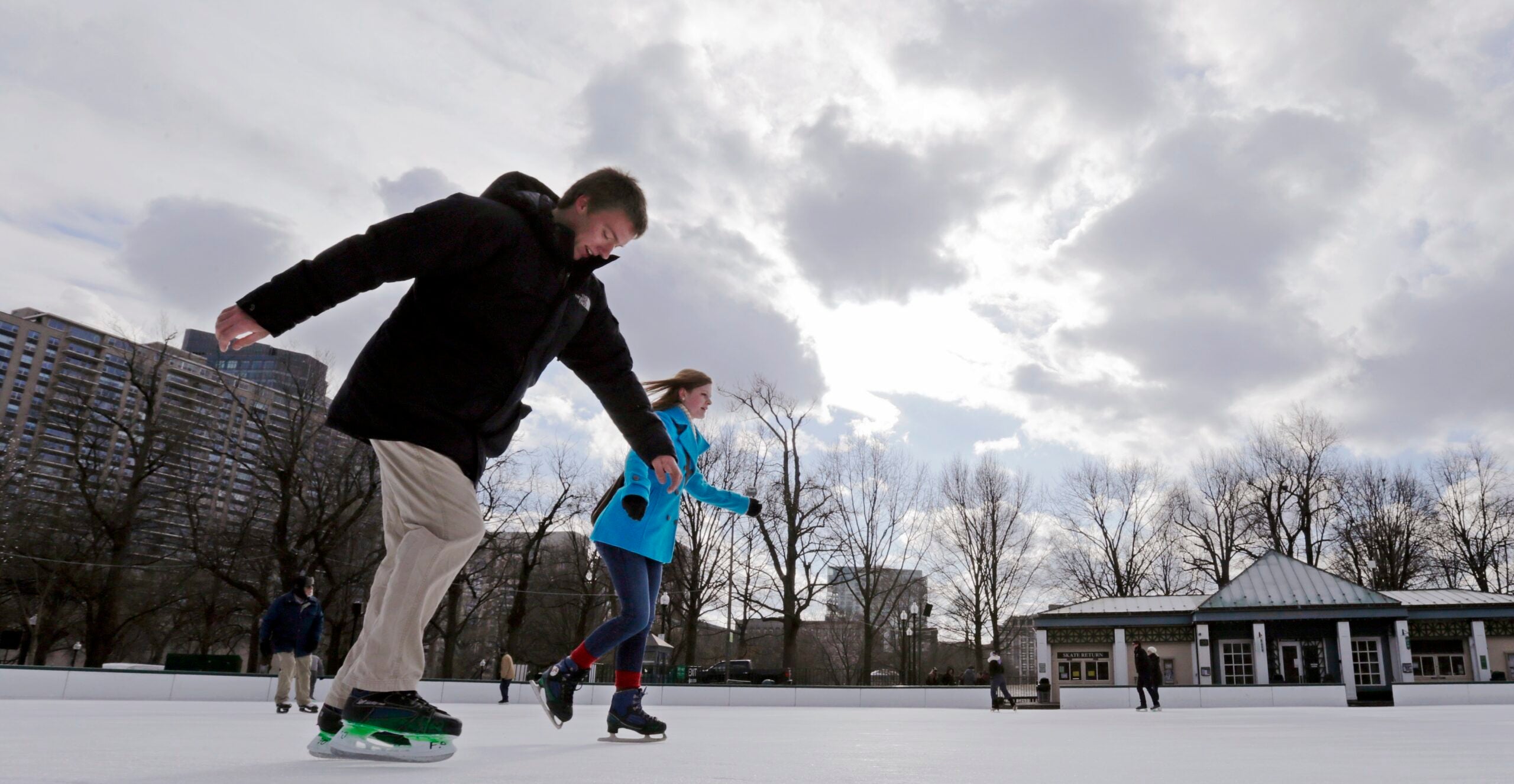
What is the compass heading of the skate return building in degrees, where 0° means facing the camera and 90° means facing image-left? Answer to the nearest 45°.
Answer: approximately 0°

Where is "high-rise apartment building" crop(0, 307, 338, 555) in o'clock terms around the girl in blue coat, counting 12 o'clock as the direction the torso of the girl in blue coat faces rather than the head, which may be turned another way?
The high-rise apartment building is roughly at 8 o'clock from the girl in blue coat.

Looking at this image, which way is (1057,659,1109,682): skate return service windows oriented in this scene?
toward the camera

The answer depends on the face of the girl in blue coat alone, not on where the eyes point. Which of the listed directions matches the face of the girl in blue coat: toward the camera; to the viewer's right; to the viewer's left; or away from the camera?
to the viewer's right

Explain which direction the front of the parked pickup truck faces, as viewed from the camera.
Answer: facing to the left of the viewer

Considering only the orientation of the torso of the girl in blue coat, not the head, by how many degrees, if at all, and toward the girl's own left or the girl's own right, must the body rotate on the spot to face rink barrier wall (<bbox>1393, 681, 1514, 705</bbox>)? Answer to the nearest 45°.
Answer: approximately 45° to the girl's own left

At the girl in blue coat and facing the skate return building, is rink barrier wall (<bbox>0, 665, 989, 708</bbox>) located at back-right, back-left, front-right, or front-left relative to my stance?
front-left

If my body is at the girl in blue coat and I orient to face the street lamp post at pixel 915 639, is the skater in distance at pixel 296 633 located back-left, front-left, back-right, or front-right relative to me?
front-left

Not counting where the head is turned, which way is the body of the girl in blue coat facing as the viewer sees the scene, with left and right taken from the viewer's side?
facing to the right of the viewer

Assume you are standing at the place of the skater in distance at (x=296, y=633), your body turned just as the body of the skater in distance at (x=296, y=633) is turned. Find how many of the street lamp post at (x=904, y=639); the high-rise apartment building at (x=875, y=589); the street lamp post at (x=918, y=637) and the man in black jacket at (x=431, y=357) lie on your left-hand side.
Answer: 3

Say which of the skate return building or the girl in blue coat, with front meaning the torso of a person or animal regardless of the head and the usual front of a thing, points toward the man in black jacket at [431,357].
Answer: the skate return building

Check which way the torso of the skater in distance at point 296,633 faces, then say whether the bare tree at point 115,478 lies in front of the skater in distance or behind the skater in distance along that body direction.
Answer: behind
